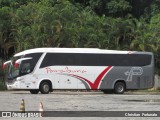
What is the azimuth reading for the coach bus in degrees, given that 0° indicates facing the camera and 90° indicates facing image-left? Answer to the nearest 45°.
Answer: approximately 45°
